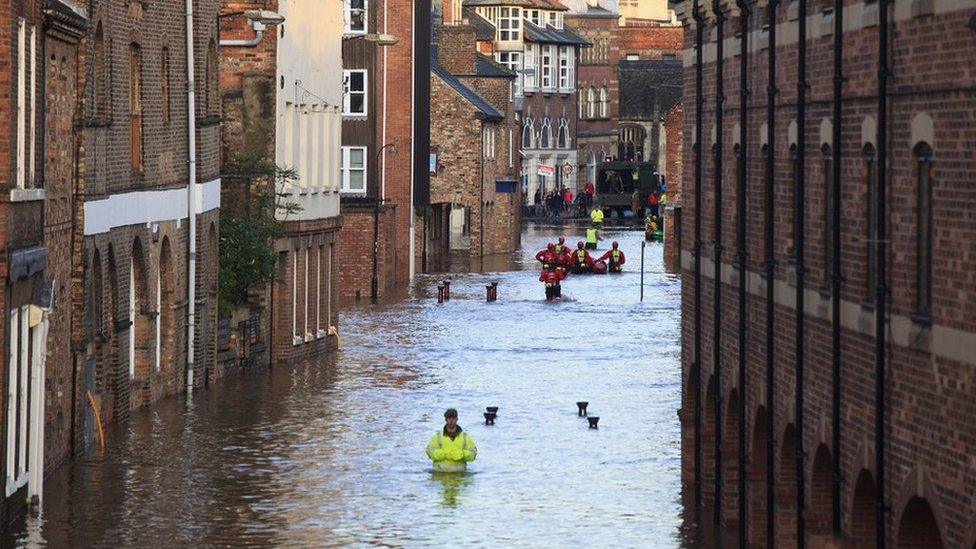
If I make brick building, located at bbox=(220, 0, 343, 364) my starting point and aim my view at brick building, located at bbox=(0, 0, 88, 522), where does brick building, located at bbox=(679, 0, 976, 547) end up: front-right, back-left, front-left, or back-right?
front-left

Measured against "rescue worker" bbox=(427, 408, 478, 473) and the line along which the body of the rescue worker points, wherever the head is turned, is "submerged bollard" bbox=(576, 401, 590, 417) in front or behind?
behind

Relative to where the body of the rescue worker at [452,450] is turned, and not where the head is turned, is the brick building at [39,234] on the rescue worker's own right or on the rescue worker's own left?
on the rescue worker's own right

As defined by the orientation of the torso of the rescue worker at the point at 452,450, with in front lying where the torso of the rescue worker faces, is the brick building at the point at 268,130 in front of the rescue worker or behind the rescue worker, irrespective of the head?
behind

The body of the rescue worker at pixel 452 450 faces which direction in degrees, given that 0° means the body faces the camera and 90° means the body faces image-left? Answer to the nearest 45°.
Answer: approximately 0°

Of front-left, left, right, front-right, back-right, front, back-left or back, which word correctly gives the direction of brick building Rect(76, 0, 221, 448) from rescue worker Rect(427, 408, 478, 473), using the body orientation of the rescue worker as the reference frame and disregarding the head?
back-right

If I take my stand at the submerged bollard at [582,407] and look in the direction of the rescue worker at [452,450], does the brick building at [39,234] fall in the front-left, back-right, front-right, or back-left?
front-right
